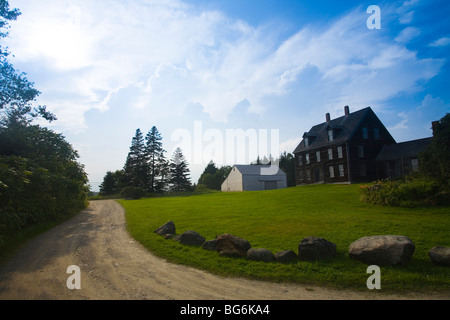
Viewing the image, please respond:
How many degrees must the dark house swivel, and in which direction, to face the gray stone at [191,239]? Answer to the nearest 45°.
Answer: approximately 45° to its left

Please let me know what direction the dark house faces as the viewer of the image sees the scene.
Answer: facing the viewer and to the left of the viewer

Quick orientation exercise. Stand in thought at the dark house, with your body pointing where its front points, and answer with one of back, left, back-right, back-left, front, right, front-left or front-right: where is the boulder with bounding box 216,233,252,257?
front-left

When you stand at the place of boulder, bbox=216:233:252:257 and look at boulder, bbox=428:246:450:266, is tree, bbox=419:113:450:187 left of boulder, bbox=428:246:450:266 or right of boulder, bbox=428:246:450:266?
left

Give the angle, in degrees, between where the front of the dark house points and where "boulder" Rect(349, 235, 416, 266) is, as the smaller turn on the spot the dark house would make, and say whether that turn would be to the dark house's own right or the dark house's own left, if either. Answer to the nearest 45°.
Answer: approximately 45° to the dark house's own left

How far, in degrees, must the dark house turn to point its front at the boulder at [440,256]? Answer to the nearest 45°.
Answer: approximately 45° to its left

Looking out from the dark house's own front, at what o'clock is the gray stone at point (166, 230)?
The gray stone is roughly at 11 o'clock from the dark house.

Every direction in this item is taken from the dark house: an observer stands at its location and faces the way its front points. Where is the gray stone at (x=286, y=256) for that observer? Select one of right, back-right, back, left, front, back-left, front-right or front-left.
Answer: front-left

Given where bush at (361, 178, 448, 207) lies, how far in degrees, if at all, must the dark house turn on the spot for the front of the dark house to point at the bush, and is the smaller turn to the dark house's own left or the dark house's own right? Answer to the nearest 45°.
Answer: approximately 45° to the dark house's own left

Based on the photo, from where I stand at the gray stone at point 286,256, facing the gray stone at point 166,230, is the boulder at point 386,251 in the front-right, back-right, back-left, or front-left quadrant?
back-right
